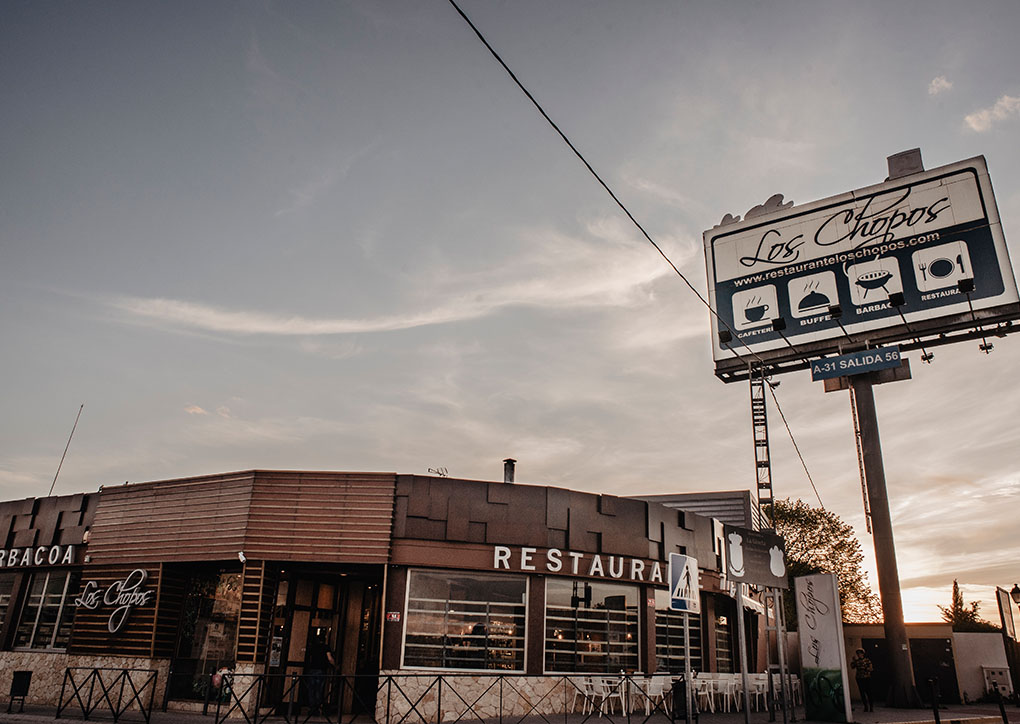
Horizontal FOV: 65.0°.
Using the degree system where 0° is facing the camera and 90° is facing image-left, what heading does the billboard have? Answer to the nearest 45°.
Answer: approximately 45°

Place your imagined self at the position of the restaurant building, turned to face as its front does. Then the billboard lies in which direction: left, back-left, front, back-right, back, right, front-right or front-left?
left

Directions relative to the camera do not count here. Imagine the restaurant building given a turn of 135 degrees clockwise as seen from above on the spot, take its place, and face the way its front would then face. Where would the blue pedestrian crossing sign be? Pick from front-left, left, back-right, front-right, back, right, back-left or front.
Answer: back

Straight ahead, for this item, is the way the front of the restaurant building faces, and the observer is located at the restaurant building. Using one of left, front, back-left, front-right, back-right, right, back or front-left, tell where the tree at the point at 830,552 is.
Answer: back-left

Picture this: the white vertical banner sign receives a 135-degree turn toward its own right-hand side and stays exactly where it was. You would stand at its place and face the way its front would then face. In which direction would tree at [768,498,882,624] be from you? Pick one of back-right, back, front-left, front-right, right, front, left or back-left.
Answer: front

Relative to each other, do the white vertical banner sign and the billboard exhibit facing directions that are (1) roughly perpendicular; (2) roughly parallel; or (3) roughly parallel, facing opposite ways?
roughly parallel

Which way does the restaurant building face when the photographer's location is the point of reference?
facing the viewer

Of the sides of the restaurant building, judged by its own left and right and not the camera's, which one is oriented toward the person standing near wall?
left

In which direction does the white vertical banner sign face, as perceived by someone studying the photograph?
facing the viewer and to the left of the viewer
